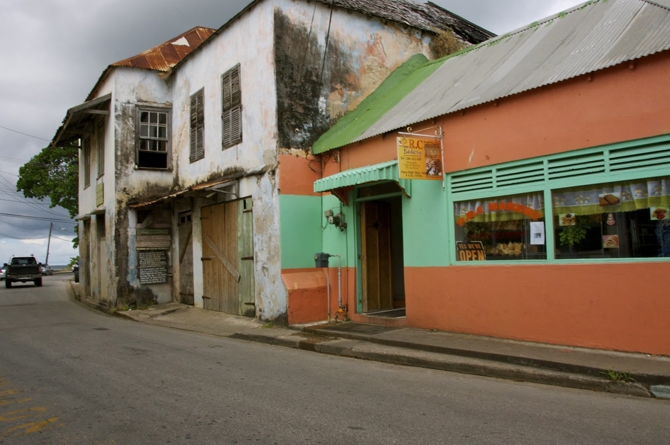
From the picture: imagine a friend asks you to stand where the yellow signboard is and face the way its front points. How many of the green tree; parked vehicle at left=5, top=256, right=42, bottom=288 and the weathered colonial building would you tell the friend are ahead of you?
0

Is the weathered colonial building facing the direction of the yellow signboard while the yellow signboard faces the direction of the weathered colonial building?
no

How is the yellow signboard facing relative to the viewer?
toward the camera

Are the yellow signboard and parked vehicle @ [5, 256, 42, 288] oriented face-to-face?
no

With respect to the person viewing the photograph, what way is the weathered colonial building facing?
facing the viewer and to the left of the viewer

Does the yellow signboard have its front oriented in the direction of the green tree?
no

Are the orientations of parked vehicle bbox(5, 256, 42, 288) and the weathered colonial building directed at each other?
no

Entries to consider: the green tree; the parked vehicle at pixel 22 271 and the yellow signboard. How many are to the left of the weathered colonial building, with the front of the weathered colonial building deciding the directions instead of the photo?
1

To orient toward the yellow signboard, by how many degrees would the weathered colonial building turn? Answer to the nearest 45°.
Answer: approximately 90° to its left

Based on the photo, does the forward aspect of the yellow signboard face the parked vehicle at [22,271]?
no
